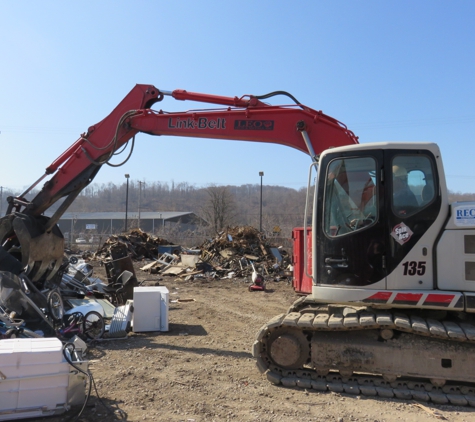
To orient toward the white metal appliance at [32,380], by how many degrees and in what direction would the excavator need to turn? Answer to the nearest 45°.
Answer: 0° — it already faces it

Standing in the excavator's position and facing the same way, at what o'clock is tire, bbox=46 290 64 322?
The tire is roughly at 1 o'clock from the excavator.

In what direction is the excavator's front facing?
to the viewer's left

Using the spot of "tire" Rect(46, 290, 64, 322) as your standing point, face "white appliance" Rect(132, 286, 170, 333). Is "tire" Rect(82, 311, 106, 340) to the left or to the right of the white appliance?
right

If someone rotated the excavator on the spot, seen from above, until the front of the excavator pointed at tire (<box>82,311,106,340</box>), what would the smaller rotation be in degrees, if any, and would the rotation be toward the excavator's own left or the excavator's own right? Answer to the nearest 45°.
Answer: approximately 45° to the excavator's own right
